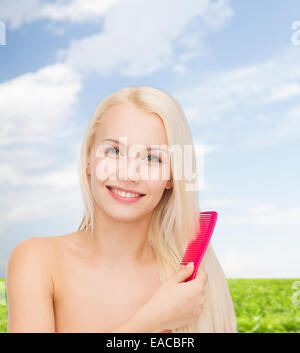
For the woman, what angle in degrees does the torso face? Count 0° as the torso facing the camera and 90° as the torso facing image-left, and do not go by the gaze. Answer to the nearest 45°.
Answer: approximately 0°
